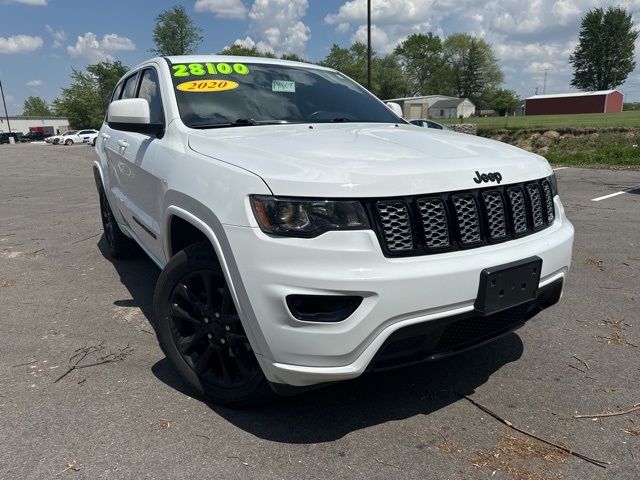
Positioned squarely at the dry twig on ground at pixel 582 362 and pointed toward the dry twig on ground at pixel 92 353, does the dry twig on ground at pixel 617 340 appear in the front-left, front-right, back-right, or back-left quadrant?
back-right

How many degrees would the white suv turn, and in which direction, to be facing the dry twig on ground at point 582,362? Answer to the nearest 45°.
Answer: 0° — it already faces it

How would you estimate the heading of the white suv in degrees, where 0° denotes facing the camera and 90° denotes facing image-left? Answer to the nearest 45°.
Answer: approximately 315°

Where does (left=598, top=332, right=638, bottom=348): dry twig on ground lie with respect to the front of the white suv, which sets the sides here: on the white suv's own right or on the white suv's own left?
on the white suv's own left

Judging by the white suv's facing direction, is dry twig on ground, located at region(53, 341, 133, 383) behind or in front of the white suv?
in front
